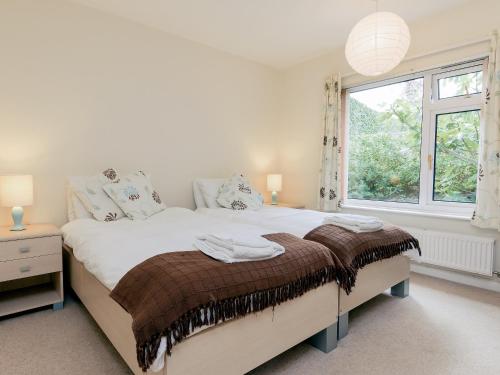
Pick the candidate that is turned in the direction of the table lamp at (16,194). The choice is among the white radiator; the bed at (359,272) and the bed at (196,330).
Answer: the white radiator

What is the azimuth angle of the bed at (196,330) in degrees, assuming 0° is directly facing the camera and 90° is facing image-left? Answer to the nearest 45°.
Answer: approximately 315°

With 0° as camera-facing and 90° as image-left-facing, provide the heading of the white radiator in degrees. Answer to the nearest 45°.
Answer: approximately 45°

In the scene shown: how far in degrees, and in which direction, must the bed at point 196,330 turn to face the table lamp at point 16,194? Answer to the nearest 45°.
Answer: approximately 180°

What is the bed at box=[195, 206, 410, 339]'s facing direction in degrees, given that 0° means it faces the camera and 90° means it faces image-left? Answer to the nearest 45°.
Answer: approximately 315°

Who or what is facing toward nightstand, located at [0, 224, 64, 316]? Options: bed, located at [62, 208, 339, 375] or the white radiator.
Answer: the white radiator

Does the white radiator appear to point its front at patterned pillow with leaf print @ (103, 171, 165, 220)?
no

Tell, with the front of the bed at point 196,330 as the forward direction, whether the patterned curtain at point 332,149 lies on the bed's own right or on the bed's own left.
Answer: on the bed's own left
